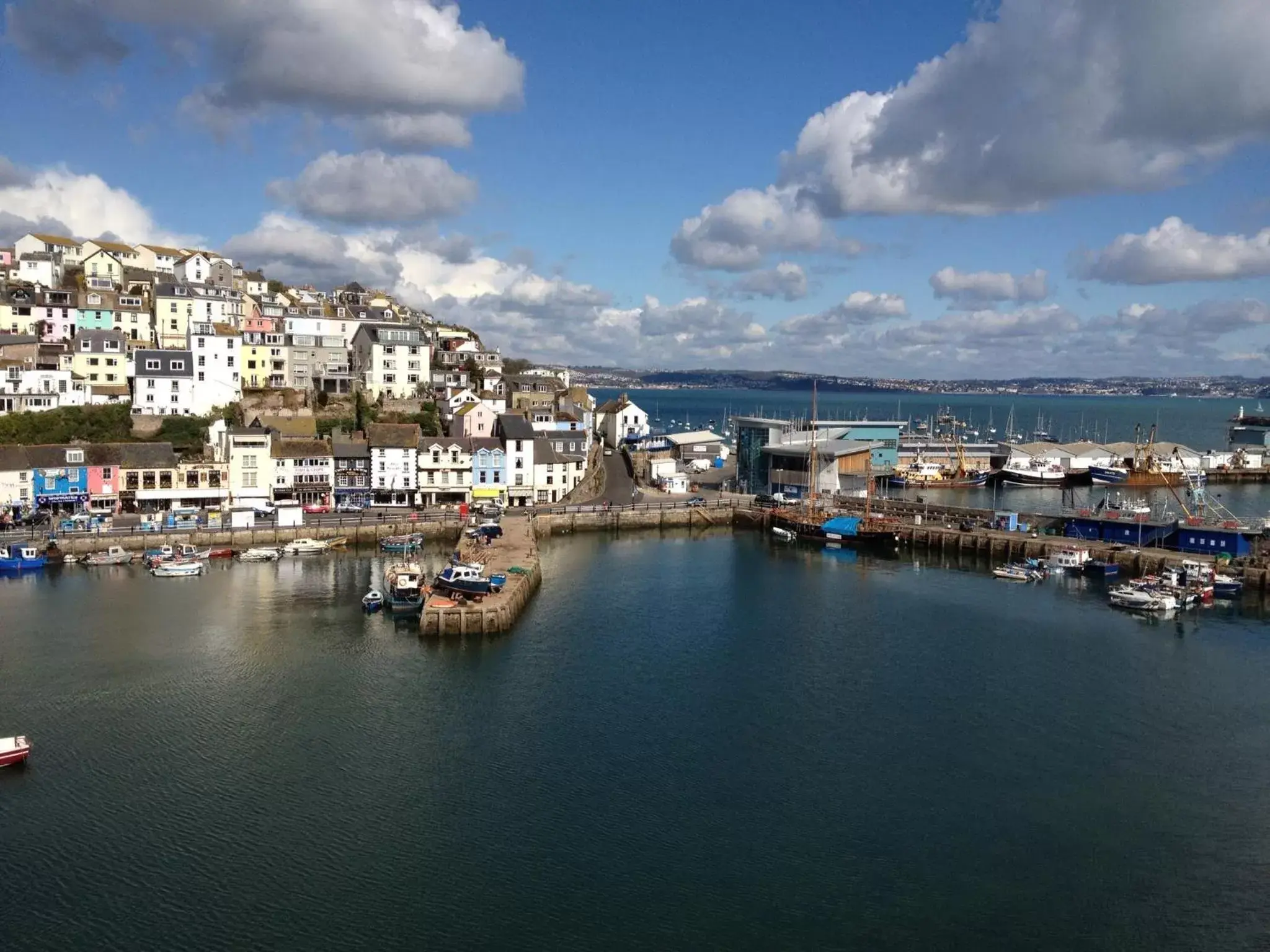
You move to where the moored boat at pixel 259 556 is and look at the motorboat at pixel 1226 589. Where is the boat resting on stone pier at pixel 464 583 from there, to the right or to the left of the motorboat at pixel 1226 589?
right

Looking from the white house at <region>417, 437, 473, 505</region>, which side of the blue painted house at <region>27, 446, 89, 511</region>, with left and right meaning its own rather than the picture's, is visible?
left

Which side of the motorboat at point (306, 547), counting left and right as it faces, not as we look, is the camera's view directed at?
left

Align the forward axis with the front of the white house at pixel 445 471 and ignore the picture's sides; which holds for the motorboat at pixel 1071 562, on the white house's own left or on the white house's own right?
on the white house's own left

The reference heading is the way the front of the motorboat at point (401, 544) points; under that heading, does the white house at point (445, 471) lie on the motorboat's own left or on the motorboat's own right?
on the motorboat's own left

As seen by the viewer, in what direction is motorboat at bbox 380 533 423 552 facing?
to the viewer's right

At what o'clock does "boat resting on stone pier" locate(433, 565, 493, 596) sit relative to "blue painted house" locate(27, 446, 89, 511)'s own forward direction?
The boat resting on stone pier is roughly at 11 o'clock from the blue painted house.

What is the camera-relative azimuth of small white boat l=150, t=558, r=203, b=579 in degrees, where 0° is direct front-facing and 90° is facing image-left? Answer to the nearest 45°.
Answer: approximately 90°

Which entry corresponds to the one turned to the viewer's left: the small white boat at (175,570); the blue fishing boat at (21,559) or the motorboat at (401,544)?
the small white boat
